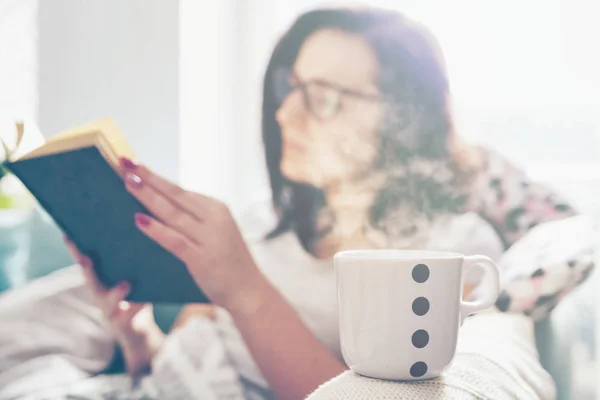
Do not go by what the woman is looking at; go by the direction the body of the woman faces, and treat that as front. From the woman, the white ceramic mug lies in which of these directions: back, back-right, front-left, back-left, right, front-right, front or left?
front-left

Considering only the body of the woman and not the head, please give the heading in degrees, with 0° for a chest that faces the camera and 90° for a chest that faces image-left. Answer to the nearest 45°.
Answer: approximately 45°
